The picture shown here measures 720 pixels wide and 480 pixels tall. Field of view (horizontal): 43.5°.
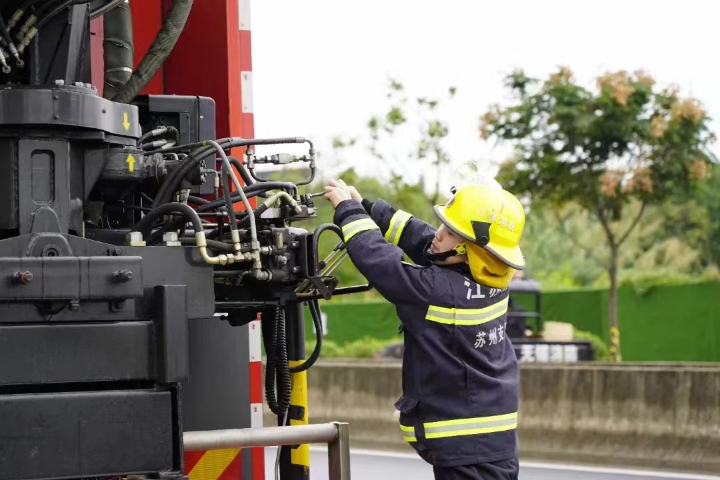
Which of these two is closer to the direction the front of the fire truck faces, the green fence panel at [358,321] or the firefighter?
the green fence panel

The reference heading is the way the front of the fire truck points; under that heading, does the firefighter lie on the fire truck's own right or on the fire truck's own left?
on the fire truck's own right

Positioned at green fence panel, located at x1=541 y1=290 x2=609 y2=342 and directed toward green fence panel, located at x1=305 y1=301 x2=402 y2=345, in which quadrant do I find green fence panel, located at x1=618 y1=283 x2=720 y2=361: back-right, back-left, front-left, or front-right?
back-left

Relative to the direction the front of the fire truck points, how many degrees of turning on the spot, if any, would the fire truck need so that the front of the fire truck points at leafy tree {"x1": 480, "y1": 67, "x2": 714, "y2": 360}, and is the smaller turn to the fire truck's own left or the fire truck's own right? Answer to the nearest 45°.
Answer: approximately 45° to the fire truck's own right

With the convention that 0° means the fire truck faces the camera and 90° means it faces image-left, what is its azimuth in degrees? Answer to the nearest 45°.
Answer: approximately 180°

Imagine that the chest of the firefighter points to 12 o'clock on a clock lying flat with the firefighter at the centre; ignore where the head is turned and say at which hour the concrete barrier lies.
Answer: The concrete barrier is roughly at 2 o'clock from the firefighter.

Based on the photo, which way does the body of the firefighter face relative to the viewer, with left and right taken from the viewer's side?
facing away from the viewer and to the left of the viewer

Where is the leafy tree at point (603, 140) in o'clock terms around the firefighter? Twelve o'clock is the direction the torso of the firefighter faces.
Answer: The leafy tree is roughly at 2 o'clock from the firefighter.
